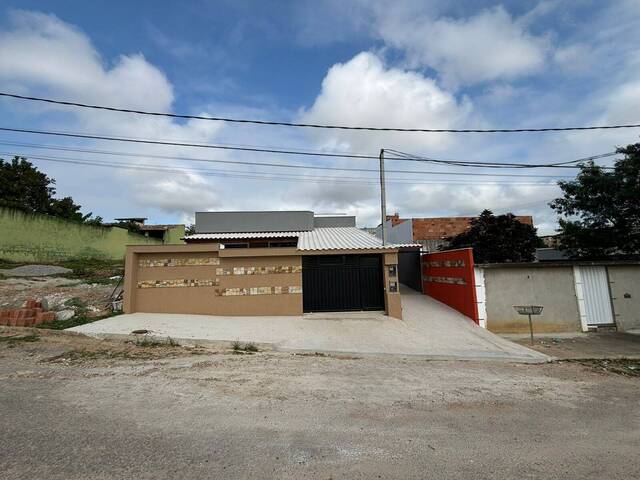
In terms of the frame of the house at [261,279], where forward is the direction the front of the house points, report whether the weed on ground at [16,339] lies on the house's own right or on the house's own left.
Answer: on the house's own right

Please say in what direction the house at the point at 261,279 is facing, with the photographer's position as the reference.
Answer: facing the viewer

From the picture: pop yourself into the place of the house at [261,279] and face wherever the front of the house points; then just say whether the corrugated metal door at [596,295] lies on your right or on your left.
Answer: on your left

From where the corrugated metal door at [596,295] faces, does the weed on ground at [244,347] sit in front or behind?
in front

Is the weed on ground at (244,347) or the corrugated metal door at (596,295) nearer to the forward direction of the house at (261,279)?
the weed on ground

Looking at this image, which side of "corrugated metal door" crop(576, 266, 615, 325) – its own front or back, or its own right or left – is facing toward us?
front

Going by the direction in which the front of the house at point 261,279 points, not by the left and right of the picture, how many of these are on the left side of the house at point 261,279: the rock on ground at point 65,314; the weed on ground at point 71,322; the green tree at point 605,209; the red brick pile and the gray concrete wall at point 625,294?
2

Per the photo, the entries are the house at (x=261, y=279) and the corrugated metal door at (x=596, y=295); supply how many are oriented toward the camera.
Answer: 2

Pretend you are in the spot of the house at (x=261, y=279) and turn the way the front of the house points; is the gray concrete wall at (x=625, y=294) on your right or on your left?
on your left

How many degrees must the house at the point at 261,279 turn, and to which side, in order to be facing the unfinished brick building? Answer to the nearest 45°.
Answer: approximately 135° to its left

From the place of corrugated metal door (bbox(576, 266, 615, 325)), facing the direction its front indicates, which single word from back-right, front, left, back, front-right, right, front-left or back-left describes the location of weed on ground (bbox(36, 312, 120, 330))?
front-right

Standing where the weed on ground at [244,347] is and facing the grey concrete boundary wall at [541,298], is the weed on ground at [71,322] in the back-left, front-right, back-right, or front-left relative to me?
back-left
